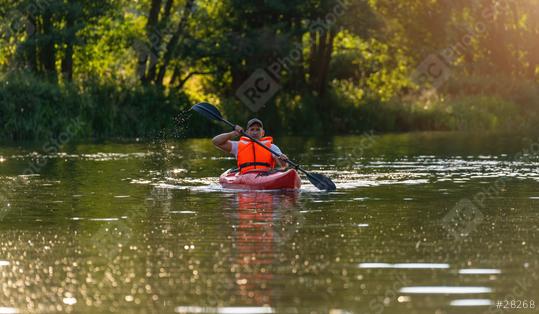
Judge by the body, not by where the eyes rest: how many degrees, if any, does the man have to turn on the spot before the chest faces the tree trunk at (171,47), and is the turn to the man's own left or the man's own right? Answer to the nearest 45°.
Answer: approximately 180°

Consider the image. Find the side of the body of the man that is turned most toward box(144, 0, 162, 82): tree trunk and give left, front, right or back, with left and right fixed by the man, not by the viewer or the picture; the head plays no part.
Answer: back

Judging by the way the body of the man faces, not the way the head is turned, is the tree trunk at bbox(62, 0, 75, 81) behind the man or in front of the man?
behind

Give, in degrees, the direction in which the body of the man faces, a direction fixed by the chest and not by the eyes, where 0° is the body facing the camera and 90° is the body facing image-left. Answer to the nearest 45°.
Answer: approximately 0°
